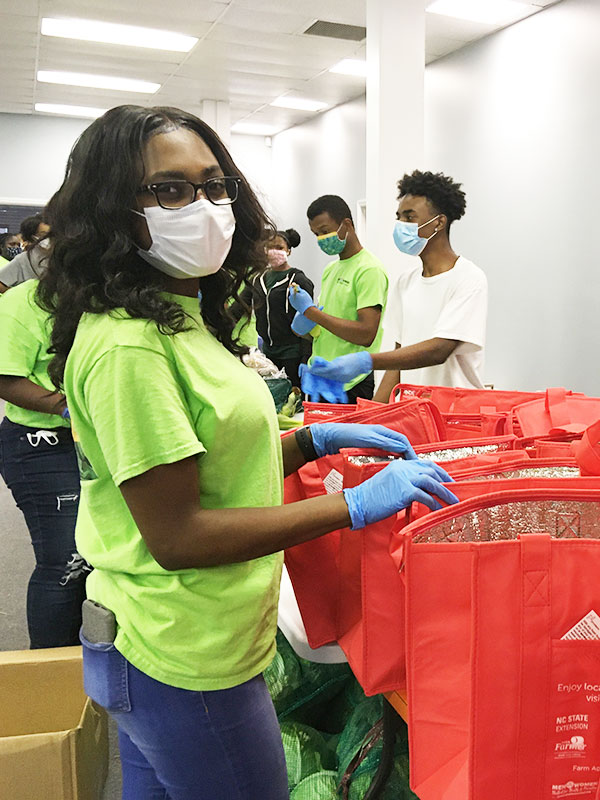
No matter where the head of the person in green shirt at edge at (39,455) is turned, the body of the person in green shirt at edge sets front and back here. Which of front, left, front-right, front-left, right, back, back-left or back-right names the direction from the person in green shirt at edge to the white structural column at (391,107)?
left

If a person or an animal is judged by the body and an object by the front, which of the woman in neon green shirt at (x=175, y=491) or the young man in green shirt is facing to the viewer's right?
the woman in neon green shirt

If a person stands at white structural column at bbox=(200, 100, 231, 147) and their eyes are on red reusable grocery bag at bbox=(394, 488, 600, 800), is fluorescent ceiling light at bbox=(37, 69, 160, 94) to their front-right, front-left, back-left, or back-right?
front-right

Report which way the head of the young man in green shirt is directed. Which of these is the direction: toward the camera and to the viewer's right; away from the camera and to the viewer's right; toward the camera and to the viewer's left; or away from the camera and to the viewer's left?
toward the camera and to the viewer's left

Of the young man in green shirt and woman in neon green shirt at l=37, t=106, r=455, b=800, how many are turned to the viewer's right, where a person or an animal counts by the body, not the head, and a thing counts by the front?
1

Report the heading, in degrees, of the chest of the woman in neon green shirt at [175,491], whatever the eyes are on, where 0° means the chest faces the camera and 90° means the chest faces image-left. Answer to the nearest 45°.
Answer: approximately 270°

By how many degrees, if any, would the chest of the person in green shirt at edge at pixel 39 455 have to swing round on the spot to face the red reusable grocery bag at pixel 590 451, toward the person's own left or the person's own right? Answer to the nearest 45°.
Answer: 0° — they already face it

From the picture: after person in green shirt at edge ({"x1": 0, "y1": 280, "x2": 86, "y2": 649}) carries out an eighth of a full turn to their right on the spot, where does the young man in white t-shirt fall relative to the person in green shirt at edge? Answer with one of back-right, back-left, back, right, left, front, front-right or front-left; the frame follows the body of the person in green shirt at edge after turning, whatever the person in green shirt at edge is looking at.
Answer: left

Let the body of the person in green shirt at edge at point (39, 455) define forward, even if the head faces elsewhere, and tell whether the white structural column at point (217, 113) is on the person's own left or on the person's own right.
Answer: on the person's own left

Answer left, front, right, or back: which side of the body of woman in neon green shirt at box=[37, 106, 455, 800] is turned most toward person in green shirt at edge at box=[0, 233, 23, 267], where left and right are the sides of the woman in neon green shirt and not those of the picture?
left

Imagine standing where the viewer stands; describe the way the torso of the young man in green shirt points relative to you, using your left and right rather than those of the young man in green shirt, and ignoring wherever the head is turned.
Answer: facing the viewer and to the left of the viewer

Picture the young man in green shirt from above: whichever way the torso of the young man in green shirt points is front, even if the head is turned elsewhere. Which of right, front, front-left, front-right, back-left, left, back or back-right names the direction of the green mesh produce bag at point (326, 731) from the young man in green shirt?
front-left

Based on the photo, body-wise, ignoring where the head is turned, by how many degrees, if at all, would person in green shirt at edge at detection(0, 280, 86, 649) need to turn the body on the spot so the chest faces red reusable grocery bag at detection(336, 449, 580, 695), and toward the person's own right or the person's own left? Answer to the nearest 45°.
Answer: approximately 45° to the person's own right

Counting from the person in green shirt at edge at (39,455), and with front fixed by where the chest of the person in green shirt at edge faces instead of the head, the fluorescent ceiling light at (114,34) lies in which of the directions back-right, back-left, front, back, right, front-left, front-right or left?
back-left
